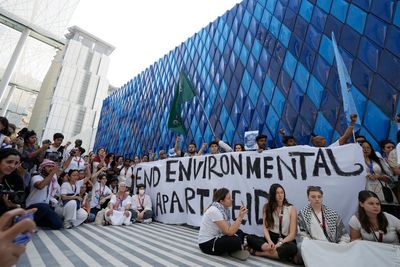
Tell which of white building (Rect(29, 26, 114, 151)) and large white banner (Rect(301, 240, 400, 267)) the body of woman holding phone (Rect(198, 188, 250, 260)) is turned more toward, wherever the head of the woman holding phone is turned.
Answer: the large white banner

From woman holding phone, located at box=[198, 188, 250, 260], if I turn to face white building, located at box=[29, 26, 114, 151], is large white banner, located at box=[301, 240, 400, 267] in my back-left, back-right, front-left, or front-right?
back-right

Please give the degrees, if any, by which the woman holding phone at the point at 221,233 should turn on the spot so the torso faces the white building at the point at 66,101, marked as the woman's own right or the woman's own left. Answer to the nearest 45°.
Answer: approximately 135° to the woman's own left
